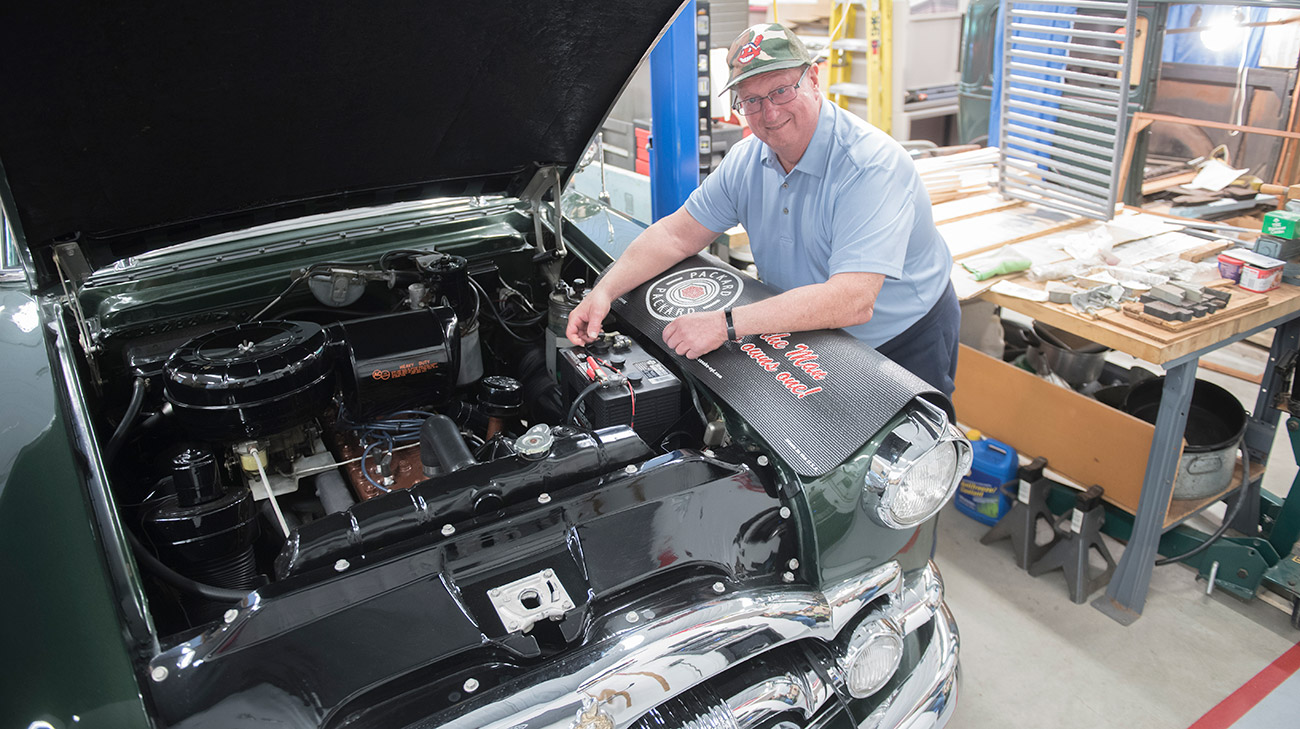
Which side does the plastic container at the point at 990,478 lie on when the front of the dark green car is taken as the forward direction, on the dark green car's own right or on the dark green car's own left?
on the dark green car's own left

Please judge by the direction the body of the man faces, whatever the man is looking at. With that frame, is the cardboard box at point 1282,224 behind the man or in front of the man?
behind

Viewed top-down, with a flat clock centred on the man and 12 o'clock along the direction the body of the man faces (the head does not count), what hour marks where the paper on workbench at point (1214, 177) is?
The paper on workbench is roughly at 6 o'clock from the man.

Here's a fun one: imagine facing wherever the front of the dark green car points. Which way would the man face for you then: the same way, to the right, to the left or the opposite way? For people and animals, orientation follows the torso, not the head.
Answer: to the right

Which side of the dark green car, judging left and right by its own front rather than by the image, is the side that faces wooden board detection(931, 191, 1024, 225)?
left

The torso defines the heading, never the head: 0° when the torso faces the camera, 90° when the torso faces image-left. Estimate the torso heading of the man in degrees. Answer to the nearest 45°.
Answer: approximately 45°

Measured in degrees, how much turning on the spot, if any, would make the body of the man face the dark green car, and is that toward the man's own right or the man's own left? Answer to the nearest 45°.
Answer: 0° — they already face it

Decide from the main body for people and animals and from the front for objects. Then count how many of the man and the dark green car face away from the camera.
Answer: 0

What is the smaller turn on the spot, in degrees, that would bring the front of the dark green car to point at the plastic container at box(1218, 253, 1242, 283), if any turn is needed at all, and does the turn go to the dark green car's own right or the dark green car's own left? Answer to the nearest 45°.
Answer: approximately 45° to the dark green car's own left

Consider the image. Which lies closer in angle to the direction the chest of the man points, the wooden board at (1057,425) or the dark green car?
the dark green car
